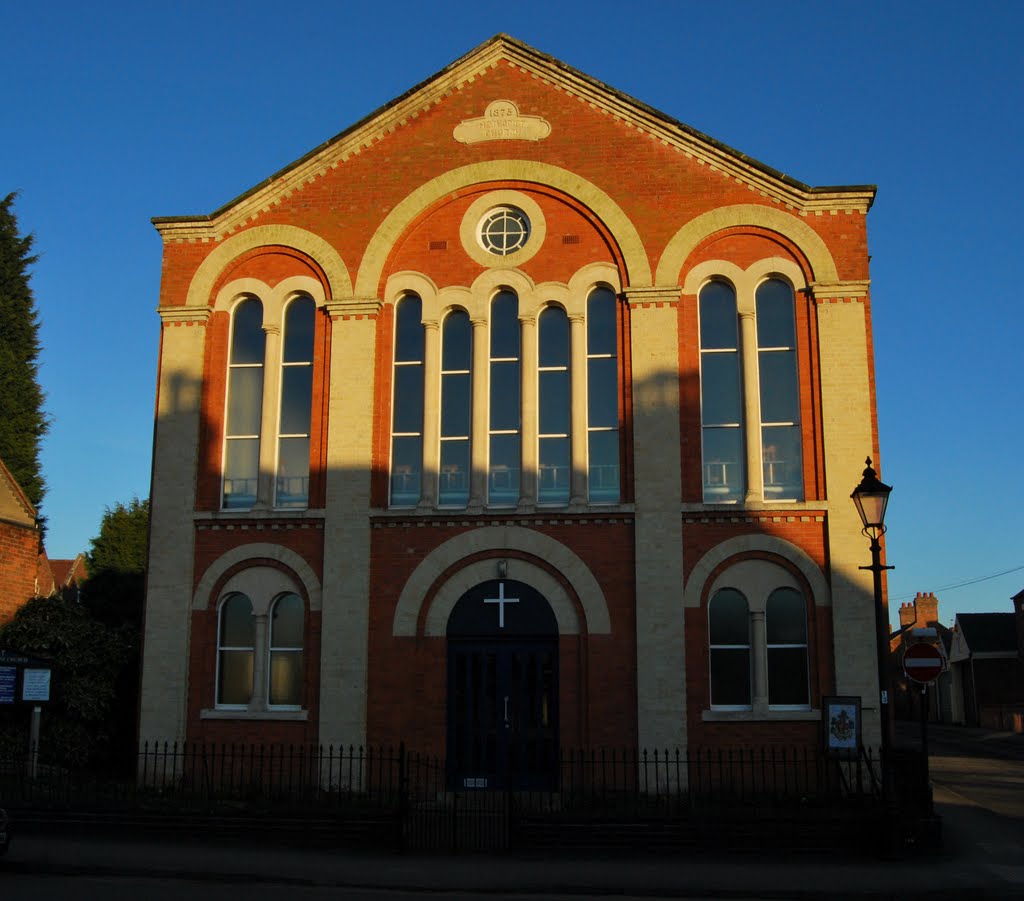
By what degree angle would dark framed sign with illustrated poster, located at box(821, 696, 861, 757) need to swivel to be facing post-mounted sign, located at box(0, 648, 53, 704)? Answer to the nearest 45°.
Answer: approximately 90° to its right

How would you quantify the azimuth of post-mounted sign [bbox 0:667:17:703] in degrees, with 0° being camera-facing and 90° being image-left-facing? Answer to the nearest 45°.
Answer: approximately 0°

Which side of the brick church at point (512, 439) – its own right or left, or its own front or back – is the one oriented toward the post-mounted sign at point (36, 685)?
right

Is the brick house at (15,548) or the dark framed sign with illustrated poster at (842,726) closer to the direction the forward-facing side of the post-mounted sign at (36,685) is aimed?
the dark framed sign with illustrated poster

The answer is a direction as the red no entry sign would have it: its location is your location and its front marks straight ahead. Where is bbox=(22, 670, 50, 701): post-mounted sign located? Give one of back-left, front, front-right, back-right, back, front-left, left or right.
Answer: right

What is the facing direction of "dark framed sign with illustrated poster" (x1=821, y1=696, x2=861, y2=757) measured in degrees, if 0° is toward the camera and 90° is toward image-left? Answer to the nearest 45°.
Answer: approximately 0°

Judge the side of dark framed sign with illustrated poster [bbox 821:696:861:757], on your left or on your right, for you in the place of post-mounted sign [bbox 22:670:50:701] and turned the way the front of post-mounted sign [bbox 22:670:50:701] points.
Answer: on your left
